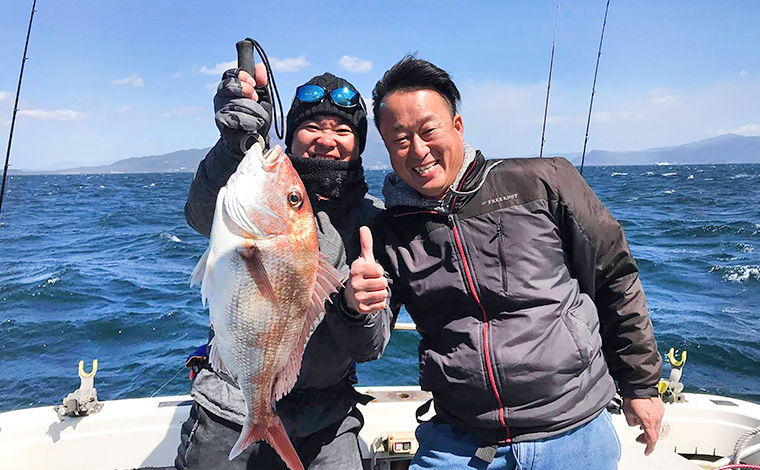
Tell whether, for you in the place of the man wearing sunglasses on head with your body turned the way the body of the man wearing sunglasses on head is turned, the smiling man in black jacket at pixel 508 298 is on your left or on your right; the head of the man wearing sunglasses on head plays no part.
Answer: on your left

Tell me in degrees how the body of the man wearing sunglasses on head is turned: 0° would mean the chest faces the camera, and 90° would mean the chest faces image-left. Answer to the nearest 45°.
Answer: approximately 0°
